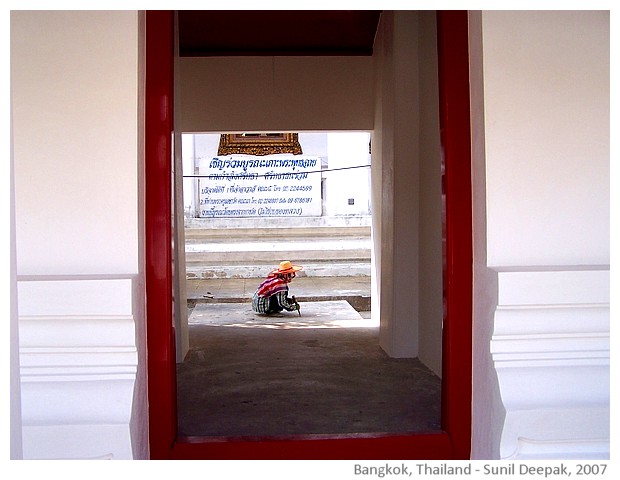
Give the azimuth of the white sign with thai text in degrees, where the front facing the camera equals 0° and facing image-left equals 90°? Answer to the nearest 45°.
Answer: approximately 0°

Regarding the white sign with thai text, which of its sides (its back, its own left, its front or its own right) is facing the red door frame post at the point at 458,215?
front

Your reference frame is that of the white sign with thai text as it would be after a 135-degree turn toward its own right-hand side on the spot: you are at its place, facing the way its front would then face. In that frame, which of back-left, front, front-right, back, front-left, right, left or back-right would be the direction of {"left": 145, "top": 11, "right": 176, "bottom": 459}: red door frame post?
back-left
